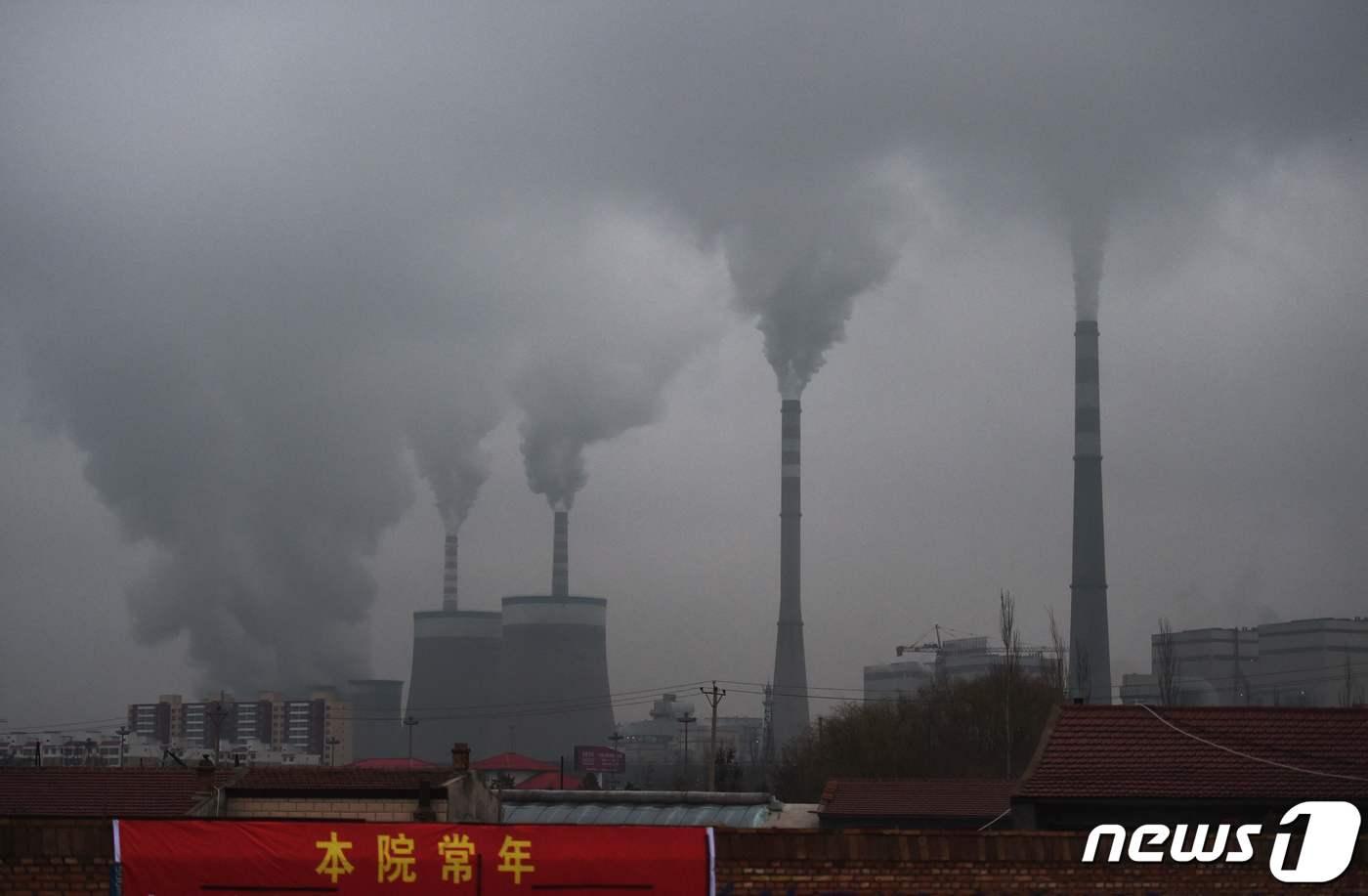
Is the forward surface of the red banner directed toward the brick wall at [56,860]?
no

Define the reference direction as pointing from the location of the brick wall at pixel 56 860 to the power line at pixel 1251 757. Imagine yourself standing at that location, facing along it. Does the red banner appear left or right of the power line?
right

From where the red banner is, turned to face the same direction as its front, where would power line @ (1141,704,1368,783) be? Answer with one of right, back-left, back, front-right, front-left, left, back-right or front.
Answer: back-left

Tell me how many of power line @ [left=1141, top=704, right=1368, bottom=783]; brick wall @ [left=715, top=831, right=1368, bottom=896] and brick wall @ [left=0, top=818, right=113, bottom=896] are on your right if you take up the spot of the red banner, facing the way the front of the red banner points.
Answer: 1

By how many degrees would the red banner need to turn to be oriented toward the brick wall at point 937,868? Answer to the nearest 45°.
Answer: approximately 90° to its left

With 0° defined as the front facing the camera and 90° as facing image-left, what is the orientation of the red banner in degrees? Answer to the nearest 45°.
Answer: approximately 0°
